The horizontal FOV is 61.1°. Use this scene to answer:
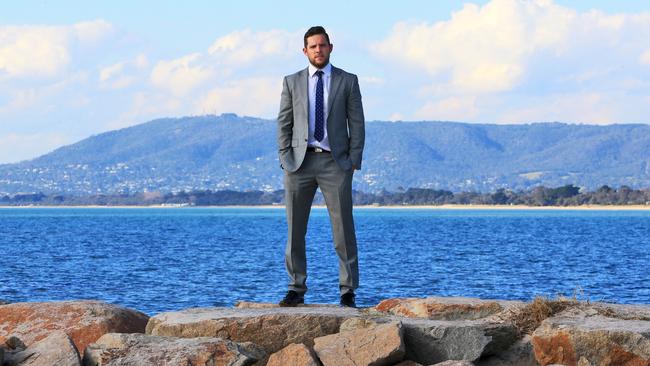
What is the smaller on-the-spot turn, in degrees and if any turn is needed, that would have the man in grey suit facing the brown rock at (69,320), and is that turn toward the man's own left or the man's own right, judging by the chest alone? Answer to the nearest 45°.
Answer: approximately 90° to the man's own right

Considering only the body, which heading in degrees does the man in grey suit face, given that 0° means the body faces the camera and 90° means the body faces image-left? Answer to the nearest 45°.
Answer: approximately 0°

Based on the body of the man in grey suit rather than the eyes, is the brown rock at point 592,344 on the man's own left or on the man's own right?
on the man's own left

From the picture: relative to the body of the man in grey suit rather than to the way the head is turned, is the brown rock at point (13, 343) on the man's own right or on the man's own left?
on the man's own right

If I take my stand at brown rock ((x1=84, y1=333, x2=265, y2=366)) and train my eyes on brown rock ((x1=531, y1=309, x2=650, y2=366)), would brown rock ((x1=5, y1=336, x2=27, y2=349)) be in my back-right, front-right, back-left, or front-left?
back-left
